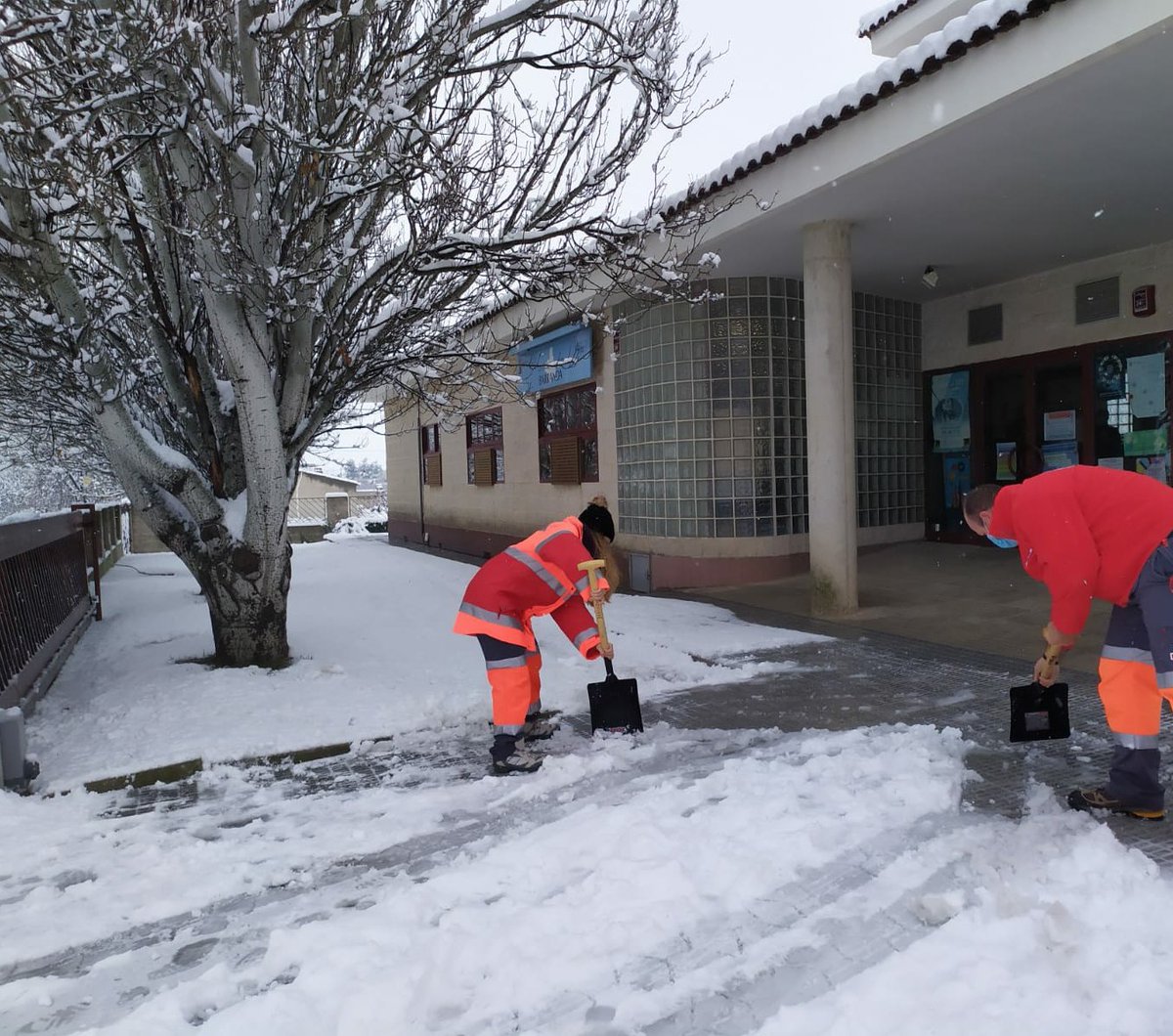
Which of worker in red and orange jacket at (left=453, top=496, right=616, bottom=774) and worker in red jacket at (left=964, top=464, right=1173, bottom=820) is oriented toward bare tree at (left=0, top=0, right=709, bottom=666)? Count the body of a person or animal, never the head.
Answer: worker in red jacket at (left=964, top=464, right=1173, bottom=820)

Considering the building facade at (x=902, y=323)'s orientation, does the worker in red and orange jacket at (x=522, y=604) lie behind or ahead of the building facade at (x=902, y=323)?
ahead

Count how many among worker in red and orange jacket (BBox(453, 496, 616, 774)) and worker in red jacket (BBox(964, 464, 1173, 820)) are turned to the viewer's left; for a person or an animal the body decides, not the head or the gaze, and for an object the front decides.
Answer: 1

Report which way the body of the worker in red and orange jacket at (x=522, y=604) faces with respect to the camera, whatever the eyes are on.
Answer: to the viewer's right

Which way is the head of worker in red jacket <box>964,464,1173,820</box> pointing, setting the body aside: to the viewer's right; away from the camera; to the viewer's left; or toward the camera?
to the viewer's left

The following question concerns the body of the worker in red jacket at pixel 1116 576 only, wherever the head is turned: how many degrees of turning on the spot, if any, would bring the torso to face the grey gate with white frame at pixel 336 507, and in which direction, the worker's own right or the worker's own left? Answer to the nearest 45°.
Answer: approximately 45° to the worker's own right

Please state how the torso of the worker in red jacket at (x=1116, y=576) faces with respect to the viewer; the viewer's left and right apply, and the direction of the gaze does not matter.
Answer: facing to the left of the viewer

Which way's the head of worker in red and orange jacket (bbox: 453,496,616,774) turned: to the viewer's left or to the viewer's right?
to the viewer's right

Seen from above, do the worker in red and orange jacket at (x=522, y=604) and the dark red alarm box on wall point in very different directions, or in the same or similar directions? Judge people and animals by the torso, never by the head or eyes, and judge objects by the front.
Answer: very different directions

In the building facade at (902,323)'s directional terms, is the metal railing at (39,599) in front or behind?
in front

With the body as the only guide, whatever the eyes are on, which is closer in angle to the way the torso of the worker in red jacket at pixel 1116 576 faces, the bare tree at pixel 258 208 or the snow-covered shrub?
the bare tree

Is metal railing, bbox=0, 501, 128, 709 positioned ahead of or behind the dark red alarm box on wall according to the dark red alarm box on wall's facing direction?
ahead

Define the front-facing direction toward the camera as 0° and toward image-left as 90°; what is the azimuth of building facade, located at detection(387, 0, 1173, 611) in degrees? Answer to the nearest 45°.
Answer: approximately 45°

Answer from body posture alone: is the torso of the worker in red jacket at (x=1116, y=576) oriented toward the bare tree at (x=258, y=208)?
yes
